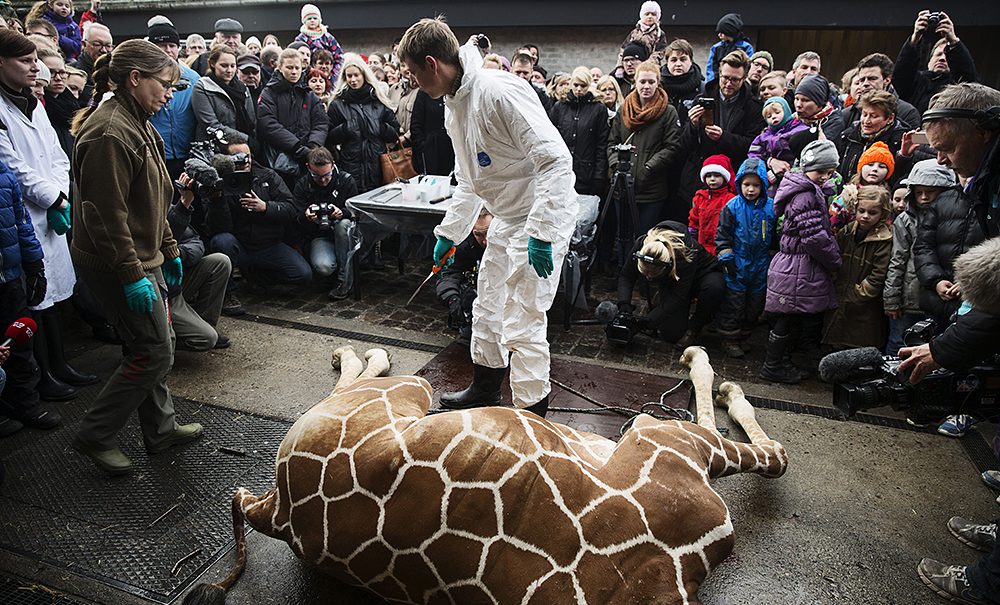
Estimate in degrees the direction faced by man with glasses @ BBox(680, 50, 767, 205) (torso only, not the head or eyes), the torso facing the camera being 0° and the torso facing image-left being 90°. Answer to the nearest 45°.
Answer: approximately 45°

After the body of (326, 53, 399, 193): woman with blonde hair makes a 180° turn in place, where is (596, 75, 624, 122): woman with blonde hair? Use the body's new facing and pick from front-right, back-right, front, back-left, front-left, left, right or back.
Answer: right

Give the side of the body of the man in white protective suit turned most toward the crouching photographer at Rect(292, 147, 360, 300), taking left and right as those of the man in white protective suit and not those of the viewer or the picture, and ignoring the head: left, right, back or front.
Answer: right

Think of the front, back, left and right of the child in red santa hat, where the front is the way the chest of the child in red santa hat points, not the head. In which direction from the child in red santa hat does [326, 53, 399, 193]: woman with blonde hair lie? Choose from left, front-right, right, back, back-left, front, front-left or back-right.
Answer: front-right

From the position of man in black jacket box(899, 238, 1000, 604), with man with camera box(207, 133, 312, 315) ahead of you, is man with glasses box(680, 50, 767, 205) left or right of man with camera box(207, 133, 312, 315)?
right

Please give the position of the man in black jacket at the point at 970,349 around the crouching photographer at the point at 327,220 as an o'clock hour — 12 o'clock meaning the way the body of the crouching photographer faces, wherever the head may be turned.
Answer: The man in black jacket is roughly at 11 o'clock from the crouching photographer.

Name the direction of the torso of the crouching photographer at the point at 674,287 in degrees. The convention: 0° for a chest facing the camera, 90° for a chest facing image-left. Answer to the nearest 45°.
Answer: approximately 45°

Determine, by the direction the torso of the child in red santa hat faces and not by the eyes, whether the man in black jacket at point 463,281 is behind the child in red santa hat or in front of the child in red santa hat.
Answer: in front

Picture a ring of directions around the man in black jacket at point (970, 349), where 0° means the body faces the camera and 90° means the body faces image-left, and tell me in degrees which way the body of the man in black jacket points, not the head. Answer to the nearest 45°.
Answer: approximately 90°
